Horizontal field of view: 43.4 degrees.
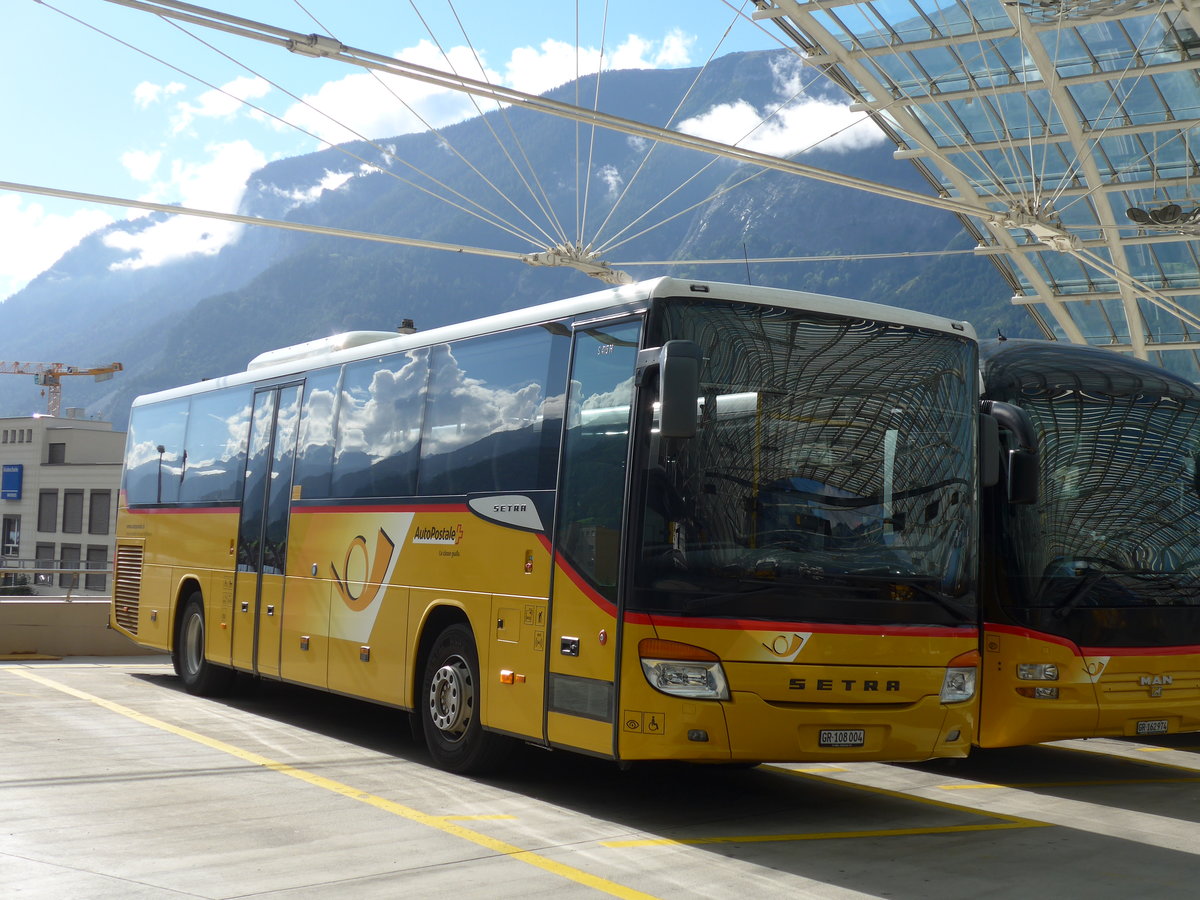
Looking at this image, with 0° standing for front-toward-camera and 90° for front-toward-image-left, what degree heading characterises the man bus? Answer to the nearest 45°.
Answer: approximately 315°

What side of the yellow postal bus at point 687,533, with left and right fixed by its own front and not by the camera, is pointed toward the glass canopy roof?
left

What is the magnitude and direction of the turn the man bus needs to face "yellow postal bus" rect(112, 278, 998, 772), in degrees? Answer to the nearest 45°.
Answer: approximately 90° to its right

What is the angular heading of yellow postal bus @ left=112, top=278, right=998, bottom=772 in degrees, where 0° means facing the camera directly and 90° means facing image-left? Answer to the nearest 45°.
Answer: approximately 315°

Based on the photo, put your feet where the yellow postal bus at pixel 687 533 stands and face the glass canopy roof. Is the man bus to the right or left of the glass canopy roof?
right

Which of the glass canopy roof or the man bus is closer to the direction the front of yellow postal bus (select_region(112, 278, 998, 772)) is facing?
the man bus

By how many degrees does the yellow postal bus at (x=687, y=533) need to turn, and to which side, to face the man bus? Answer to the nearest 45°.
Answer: approximately 90° to its left
